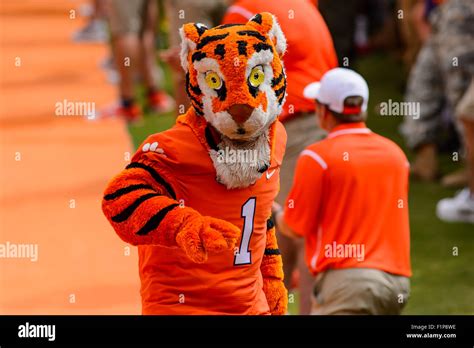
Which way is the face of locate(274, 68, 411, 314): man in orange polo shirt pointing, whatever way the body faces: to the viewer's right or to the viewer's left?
to the viewer's left

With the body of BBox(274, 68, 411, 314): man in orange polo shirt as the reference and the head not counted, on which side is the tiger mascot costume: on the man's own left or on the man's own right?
on the man's own left

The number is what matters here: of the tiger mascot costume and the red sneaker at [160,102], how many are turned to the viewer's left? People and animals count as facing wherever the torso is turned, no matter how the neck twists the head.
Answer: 0

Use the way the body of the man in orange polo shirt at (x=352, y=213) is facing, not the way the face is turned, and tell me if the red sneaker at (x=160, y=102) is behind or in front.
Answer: in front

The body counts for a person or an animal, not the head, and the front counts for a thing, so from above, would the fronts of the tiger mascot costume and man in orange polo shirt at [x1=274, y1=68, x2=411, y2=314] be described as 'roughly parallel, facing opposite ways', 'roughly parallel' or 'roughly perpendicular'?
roughly parallel, facing opposite ways

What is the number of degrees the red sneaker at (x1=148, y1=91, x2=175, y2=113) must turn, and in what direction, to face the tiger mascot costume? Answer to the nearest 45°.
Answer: approximately 45° to its right

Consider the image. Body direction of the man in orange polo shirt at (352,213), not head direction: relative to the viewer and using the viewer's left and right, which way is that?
facing away from the viewer and to the left of the viewer

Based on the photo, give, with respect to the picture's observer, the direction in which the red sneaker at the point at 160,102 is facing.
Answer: facing the viewer and to the right of the viewer

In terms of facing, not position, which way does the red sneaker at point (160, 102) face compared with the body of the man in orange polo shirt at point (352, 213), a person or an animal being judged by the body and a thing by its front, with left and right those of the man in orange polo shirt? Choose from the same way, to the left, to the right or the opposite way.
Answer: the opposite way
